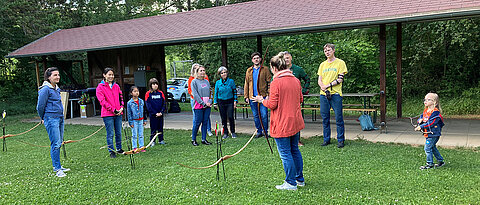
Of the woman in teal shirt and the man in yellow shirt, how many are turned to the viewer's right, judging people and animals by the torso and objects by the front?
0

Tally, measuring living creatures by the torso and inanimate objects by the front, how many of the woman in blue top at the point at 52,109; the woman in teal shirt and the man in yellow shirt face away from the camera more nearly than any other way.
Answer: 0

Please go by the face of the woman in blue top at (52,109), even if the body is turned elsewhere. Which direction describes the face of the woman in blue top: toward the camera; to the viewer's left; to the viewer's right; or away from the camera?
to the viewer's right

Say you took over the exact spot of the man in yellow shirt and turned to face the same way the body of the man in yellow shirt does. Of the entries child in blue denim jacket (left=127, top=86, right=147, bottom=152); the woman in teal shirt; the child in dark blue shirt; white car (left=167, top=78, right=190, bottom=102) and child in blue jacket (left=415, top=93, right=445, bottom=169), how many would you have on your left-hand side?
1

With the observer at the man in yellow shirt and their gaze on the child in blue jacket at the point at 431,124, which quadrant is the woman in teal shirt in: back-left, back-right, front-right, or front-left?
back-right

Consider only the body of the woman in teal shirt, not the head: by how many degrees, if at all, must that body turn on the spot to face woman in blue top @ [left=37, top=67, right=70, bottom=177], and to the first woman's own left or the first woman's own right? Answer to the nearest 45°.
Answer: approximately 45° to the first woman's own right

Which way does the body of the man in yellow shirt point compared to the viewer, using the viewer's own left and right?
facing the viewer and to the left of the viewer

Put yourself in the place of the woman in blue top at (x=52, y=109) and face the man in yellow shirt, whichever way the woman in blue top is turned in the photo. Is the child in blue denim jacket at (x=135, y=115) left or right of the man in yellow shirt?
left

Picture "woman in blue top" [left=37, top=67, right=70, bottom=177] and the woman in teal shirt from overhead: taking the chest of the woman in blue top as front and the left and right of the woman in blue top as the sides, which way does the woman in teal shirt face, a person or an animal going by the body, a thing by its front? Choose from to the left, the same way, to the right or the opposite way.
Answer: to the right

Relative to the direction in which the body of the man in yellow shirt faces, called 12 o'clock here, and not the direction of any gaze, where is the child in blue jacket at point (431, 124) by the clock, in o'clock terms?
The child in blue jacket is roughly at 9 o'clock from the man in yellow shirt.

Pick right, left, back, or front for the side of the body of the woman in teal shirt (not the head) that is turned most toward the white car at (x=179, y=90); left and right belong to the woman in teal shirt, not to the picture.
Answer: back

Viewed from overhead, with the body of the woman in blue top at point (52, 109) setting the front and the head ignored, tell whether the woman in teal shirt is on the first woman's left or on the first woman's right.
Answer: on the first woman's left

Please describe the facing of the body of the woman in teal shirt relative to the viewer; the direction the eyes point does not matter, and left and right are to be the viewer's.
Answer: facing the viewer

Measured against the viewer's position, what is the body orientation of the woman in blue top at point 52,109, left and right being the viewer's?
facing the viewer and to the right of the viewer

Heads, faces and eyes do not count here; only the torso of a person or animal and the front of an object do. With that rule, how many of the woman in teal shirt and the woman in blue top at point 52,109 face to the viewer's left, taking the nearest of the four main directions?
0

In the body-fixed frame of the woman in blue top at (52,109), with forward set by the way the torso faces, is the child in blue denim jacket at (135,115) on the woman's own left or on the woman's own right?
on the woman's own left

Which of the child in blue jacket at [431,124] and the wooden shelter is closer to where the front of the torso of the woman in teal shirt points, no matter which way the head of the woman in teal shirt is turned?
the child in blue jacket
